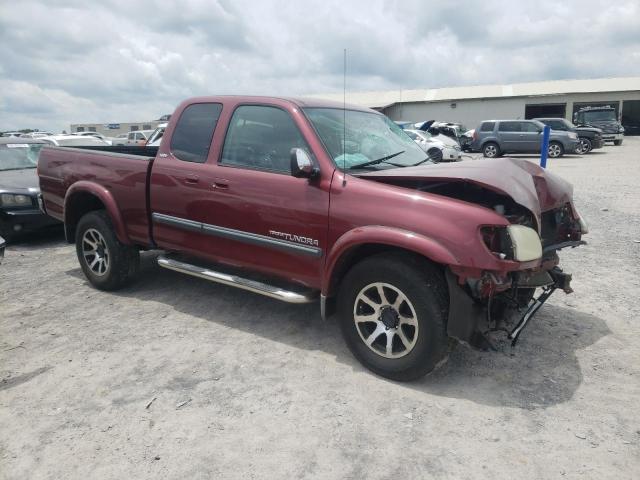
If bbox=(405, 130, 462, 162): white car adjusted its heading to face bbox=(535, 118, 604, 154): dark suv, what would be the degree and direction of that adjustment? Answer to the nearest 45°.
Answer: approximately 90° to its left

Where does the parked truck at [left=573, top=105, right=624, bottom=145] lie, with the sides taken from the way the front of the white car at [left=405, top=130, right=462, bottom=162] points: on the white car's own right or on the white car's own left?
on the white car's own left

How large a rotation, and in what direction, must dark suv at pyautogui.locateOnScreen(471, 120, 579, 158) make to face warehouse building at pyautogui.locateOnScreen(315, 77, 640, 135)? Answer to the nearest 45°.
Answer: approximately 90° to its left

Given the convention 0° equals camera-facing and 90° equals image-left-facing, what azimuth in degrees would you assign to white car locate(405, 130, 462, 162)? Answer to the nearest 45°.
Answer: approximately 315°

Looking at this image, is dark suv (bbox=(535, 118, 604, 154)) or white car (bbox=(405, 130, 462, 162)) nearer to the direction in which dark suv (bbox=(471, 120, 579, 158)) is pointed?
the dark suv

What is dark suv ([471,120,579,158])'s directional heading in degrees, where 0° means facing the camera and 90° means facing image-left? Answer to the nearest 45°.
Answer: approximately 270°

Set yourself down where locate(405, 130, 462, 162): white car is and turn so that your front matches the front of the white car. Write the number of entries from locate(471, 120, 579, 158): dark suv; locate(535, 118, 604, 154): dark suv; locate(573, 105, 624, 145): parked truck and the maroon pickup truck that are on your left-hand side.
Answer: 3

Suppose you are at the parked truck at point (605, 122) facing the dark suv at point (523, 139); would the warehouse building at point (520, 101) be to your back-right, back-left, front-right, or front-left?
back-right
